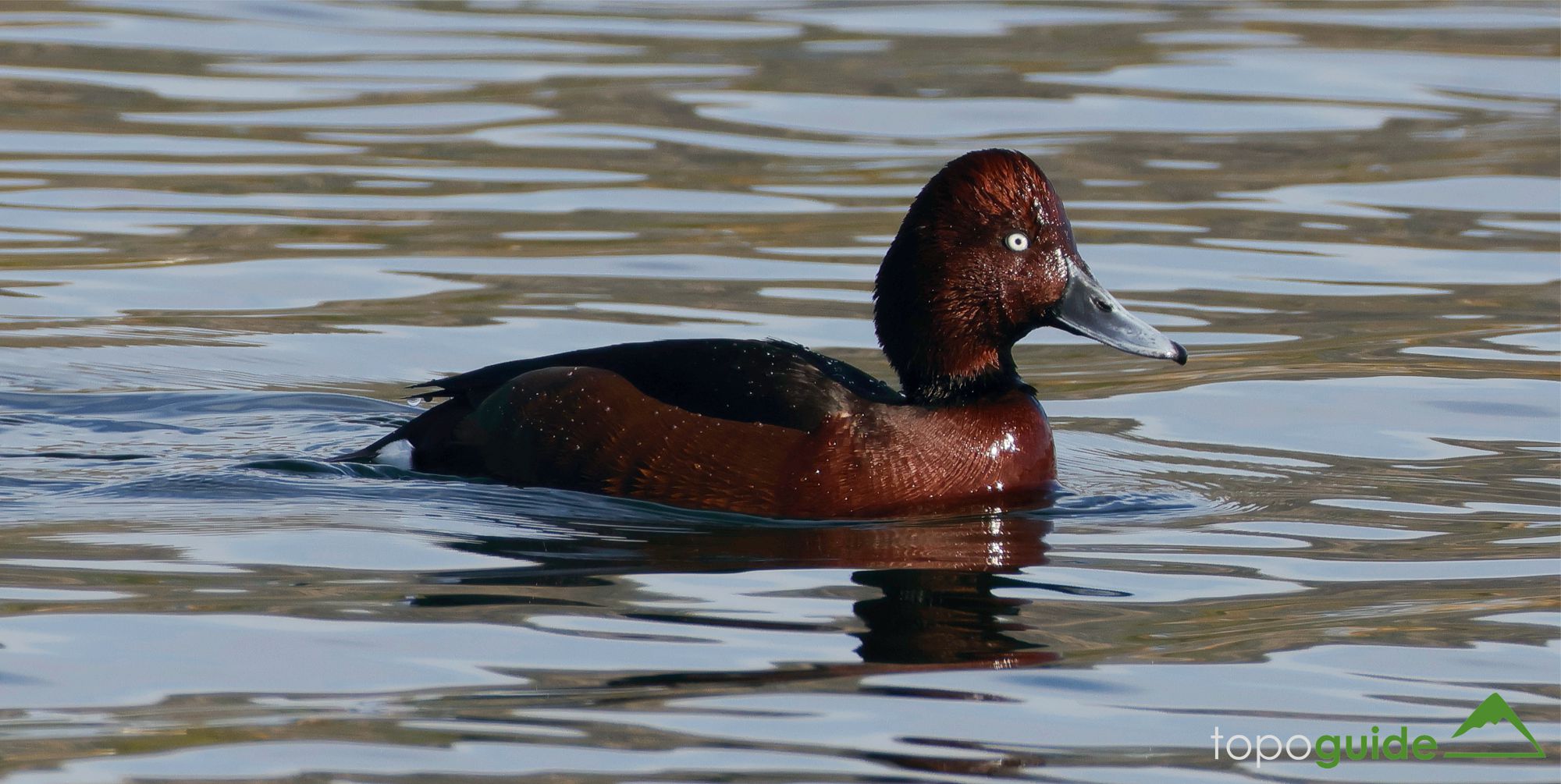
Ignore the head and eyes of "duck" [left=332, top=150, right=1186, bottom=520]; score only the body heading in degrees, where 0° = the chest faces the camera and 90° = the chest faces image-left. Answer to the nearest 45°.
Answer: approximately 270°
